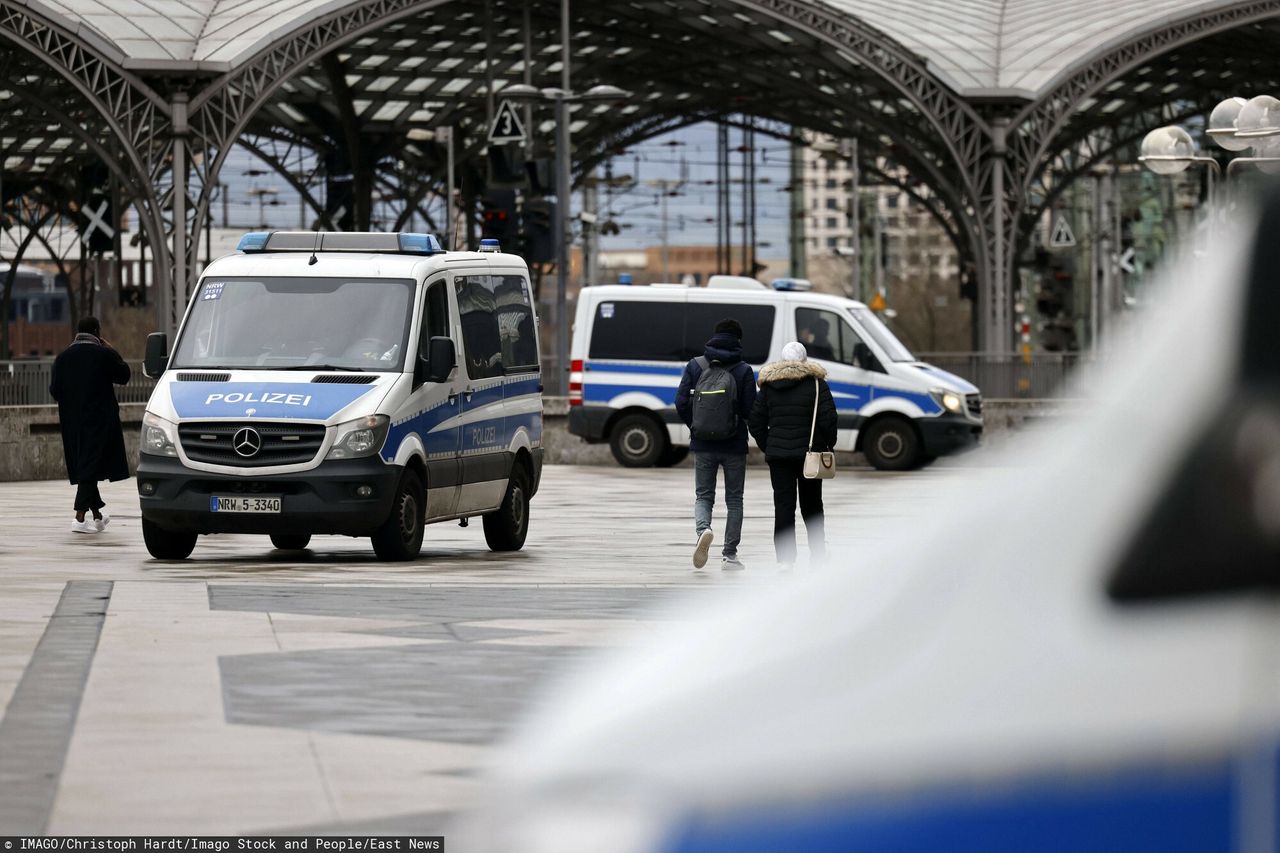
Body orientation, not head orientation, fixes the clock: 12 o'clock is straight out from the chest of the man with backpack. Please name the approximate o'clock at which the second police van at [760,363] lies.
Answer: The second police van is roughly at 12 o'clock from the man with backpack.

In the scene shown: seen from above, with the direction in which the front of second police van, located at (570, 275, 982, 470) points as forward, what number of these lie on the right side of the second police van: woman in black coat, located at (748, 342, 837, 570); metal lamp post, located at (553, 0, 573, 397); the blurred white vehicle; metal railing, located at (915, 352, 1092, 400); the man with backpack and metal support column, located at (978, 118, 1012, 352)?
3

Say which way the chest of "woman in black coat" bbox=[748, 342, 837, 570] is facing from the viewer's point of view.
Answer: away from the camera

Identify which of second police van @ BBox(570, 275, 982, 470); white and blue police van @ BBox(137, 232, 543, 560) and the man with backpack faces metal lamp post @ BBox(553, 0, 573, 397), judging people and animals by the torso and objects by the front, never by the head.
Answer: the man with backpack

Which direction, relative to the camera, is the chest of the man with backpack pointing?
away from the camera

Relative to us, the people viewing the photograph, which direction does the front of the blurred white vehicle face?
facing to the left of the viewer

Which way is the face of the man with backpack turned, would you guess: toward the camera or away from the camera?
away from the camera

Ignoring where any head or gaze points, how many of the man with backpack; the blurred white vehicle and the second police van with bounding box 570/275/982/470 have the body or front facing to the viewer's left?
1

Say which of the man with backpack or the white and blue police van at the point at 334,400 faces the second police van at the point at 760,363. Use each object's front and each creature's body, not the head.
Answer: the man with backpack

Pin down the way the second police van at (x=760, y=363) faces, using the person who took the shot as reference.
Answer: facing to the right of the viewer

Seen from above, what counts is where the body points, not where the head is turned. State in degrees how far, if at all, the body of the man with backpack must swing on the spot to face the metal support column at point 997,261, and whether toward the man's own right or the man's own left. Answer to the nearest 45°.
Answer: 0° — they already face it

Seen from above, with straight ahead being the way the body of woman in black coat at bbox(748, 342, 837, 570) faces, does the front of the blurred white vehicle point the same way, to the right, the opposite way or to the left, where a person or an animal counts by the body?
to the left
